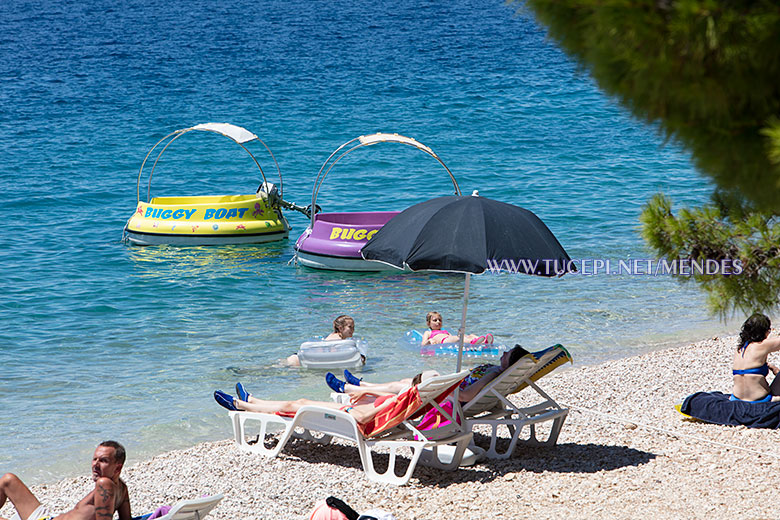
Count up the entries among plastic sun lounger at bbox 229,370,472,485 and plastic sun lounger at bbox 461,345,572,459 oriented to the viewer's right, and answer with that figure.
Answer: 0

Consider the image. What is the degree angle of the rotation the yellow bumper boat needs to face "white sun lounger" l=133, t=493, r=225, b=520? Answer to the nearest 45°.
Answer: approximately 90° to its left

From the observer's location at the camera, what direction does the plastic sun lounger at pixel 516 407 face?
facing away from the viewer and to the left of the viewer

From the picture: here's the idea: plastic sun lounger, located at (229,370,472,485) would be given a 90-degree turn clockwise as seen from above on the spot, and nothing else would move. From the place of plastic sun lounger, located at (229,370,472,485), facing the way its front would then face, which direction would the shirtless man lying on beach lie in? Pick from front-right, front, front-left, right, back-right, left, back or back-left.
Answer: back

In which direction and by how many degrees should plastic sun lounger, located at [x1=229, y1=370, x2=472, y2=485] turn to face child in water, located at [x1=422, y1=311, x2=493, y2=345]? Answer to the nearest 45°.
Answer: approximately 45° to its right

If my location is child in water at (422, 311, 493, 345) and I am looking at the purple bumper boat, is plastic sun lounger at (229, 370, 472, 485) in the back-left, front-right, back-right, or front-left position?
back-left

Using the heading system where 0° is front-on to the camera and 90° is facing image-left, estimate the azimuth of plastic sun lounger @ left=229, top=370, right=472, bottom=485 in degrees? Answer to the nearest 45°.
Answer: approximately 135°

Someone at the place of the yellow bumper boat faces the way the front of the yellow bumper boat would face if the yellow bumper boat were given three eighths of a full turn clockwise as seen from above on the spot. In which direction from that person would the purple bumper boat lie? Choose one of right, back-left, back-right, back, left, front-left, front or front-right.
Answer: right

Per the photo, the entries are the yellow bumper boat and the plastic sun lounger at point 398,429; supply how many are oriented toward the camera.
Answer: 0

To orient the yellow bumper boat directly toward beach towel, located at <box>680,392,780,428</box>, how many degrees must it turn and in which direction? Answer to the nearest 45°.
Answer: approximately 90° to its left

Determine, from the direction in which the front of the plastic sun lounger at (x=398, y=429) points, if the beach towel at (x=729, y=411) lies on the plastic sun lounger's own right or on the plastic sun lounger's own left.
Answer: on the plastic sun lounger's own right

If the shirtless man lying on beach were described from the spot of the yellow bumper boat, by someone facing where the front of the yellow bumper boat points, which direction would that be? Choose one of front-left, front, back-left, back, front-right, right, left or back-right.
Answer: left

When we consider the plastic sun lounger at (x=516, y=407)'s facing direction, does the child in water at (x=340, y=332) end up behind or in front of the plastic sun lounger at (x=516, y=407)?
in front

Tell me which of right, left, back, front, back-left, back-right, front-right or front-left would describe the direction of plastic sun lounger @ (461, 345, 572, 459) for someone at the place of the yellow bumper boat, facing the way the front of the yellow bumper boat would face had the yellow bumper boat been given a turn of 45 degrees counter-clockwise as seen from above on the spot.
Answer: front-left

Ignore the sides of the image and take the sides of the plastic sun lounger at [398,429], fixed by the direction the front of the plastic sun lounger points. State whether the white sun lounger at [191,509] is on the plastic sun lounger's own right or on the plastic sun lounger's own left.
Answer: on the plastic sun lounger's own left

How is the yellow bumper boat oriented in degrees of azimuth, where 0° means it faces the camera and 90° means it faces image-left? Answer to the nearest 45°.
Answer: approximately 90°
